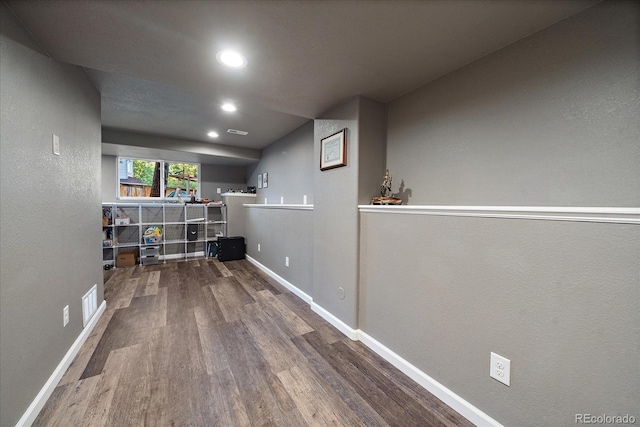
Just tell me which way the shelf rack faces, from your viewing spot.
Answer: facing the viewer

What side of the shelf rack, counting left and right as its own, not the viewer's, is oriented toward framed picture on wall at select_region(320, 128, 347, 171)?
front

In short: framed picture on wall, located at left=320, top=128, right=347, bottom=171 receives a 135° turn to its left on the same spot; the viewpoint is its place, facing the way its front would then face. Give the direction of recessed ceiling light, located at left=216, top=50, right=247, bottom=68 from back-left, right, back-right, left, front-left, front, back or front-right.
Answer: back-right

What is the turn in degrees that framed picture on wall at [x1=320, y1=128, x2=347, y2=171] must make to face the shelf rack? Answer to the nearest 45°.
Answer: approximately 90° to its right

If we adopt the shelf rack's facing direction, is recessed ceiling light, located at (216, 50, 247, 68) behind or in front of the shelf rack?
in front

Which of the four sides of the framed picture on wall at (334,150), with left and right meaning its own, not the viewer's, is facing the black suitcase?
right

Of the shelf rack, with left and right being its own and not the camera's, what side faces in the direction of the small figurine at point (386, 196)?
front

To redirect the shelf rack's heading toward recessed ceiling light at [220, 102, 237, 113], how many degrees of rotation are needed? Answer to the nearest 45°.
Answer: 0° — it already faces it

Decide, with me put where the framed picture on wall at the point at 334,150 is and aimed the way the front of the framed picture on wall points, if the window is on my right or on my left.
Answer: on my right

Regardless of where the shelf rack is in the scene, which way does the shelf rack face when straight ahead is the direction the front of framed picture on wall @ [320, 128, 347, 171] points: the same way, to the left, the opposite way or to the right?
to the left

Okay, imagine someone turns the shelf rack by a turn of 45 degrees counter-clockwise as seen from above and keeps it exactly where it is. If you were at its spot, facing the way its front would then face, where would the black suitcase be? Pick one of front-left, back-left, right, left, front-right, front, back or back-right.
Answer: front

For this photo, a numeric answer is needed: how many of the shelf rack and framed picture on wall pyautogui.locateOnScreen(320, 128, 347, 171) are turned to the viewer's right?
0
